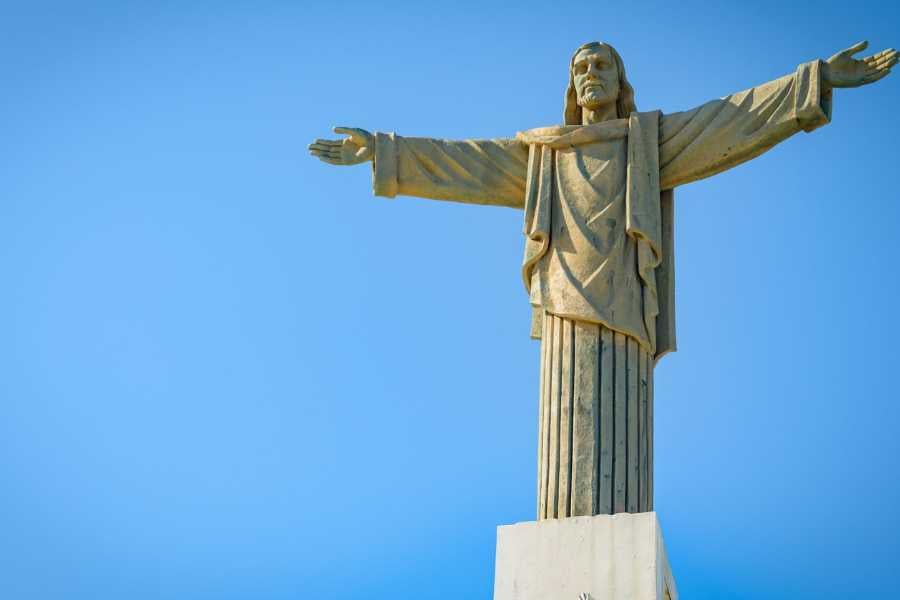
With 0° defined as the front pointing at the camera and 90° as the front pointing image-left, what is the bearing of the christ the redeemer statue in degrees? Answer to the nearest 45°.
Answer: approximately 0°
